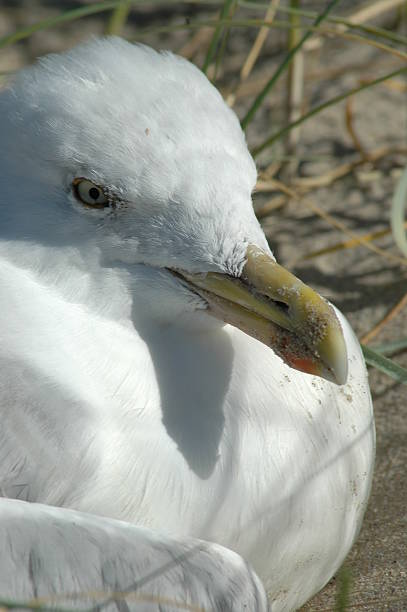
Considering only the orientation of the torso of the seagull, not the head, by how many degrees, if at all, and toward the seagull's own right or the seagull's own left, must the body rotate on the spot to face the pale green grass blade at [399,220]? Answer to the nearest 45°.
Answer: approximately 45° to the seagull's own left

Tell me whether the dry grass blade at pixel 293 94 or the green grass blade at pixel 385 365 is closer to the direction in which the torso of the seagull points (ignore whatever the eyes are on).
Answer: the green grass blade

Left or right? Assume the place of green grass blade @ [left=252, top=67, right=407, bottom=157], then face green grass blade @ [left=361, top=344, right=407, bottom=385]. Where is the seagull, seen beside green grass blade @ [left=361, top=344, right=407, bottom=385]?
right

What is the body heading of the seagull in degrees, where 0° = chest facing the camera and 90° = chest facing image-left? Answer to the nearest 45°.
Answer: approximately 270°

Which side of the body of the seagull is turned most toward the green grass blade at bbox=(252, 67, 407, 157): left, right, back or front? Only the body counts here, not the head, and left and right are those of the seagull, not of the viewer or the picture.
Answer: left

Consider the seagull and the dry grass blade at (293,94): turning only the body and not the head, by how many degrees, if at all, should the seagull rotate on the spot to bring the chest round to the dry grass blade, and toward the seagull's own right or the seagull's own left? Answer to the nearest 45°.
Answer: approximately 90° to the seagull's own left

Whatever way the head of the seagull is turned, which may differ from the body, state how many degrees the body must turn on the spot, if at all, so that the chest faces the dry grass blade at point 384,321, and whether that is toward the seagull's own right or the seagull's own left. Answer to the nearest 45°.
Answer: approximately 45° to the seagull's own left
